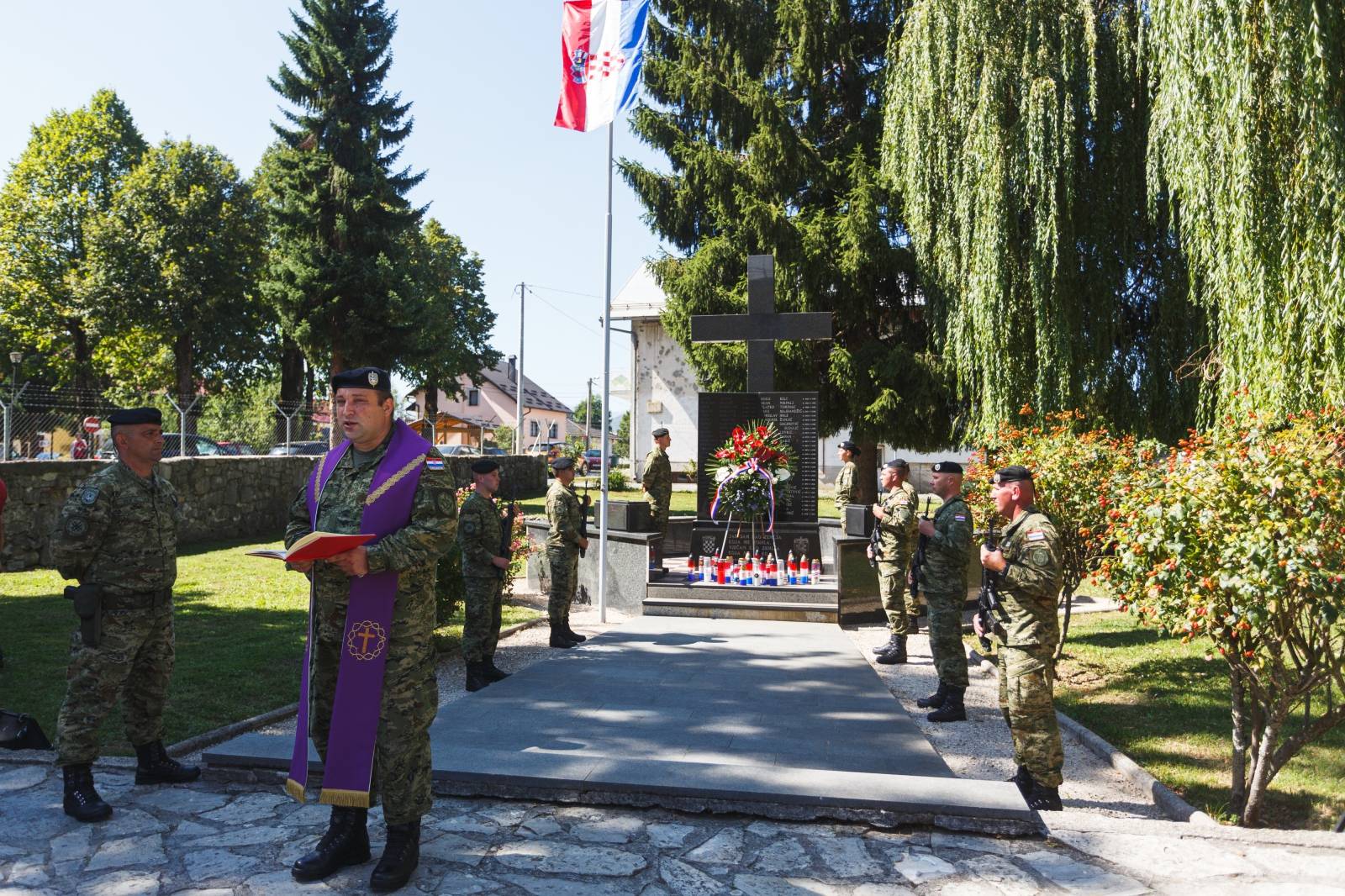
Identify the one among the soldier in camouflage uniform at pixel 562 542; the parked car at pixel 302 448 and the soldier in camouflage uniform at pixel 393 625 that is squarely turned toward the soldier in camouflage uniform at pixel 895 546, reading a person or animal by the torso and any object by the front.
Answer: the soldier in camouflage uniform at pixel 562 542

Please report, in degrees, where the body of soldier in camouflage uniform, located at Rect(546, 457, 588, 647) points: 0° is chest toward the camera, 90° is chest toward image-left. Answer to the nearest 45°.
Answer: approximately 270°

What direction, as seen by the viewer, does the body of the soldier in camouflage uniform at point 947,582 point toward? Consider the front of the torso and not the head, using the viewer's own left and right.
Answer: facing to the left of the viewer

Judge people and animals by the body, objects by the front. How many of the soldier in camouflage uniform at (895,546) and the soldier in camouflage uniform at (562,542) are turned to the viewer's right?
1

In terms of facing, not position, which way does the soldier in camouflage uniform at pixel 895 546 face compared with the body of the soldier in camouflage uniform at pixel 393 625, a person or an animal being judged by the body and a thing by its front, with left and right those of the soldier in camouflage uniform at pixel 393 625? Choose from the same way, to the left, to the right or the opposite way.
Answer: to the right

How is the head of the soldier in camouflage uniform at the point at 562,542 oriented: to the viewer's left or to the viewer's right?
to the viewer's right

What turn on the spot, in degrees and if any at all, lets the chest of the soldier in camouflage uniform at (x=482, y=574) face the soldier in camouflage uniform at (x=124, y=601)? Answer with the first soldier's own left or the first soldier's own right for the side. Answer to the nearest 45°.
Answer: approximately 135° to the first soldier's own right

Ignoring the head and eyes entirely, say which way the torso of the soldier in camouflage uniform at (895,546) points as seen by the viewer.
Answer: to the viewer's left

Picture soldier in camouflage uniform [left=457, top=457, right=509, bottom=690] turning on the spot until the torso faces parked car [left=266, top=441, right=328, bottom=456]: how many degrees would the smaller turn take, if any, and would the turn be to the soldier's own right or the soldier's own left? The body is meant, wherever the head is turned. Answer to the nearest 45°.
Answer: approximately 90° to the soldier's own left

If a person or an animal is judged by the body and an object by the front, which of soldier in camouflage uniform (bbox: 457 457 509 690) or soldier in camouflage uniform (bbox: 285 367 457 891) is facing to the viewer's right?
soldier in camouflage uniform (bbox: 457 457 509 690)

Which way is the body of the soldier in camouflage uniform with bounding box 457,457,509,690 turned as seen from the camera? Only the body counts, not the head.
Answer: to the viewer's right

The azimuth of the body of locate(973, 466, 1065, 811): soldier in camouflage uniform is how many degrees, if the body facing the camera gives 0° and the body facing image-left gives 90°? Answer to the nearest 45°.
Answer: approximately 90°
